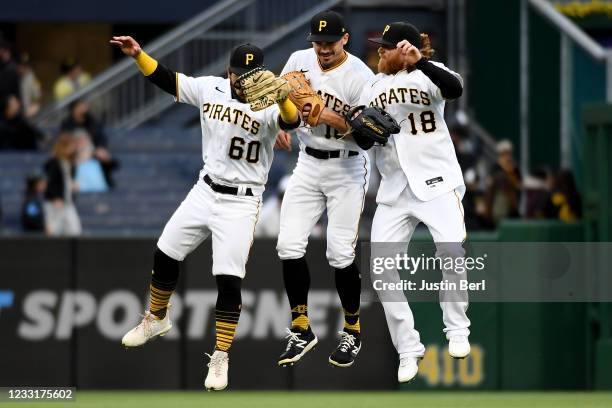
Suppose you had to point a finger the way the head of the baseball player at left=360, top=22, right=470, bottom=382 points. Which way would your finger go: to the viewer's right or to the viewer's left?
to the viewer's left

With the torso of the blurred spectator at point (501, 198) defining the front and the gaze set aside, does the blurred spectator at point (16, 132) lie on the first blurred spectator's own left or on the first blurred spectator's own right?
on the first blurred spectator's own right

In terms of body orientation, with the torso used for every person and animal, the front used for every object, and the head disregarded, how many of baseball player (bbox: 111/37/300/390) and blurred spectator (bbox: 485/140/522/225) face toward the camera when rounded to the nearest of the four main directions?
2

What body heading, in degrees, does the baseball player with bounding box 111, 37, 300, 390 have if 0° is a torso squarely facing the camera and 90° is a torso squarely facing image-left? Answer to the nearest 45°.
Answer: approximately 0°

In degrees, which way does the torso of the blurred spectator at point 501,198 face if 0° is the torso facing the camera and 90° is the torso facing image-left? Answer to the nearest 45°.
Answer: approximately 0°

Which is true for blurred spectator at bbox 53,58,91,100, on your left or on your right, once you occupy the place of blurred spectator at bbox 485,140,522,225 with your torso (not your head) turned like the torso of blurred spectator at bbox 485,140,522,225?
on your right

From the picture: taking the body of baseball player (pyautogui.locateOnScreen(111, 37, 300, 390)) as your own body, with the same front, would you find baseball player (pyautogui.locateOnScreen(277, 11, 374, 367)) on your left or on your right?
on your left
